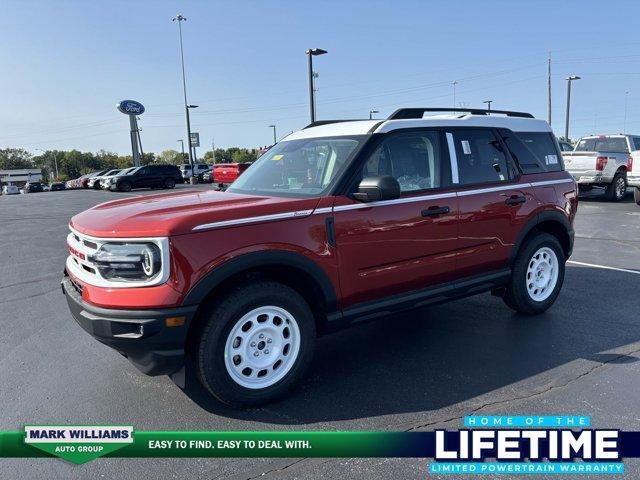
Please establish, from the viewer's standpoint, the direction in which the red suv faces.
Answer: facing the viewer and to the left of the viewer

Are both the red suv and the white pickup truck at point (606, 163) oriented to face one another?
no

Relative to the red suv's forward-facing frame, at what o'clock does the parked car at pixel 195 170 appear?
The parked car is roughly at 4 o'clock from the red suv.

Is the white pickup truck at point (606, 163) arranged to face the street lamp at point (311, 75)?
no

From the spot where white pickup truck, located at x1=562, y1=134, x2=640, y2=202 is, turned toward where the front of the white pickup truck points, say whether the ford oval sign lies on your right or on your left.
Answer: on your left

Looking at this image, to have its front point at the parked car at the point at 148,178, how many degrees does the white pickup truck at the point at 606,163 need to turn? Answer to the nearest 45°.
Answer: approximately 135° to its left

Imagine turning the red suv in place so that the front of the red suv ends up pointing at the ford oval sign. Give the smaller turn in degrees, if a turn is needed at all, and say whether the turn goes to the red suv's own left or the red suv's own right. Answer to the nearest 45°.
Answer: approximately 135° to the red suv's own right

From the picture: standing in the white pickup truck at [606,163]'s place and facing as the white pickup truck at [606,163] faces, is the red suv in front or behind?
behind

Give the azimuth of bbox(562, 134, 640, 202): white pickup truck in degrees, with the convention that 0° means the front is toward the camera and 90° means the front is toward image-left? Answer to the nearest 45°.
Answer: approximately 225°

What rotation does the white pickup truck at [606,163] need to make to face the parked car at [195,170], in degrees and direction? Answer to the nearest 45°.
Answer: approximately 90° to its left

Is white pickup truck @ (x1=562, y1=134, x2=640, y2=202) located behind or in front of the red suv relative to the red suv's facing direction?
behind

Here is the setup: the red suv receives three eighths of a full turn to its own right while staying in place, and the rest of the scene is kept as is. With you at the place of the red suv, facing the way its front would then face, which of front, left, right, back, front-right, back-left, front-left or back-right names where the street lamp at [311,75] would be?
front

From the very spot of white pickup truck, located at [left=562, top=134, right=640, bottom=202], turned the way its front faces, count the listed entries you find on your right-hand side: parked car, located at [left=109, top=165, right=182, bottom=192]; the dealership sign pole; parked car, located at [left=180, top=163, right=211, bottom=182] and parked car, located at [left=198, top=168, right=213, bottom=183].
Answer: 0
